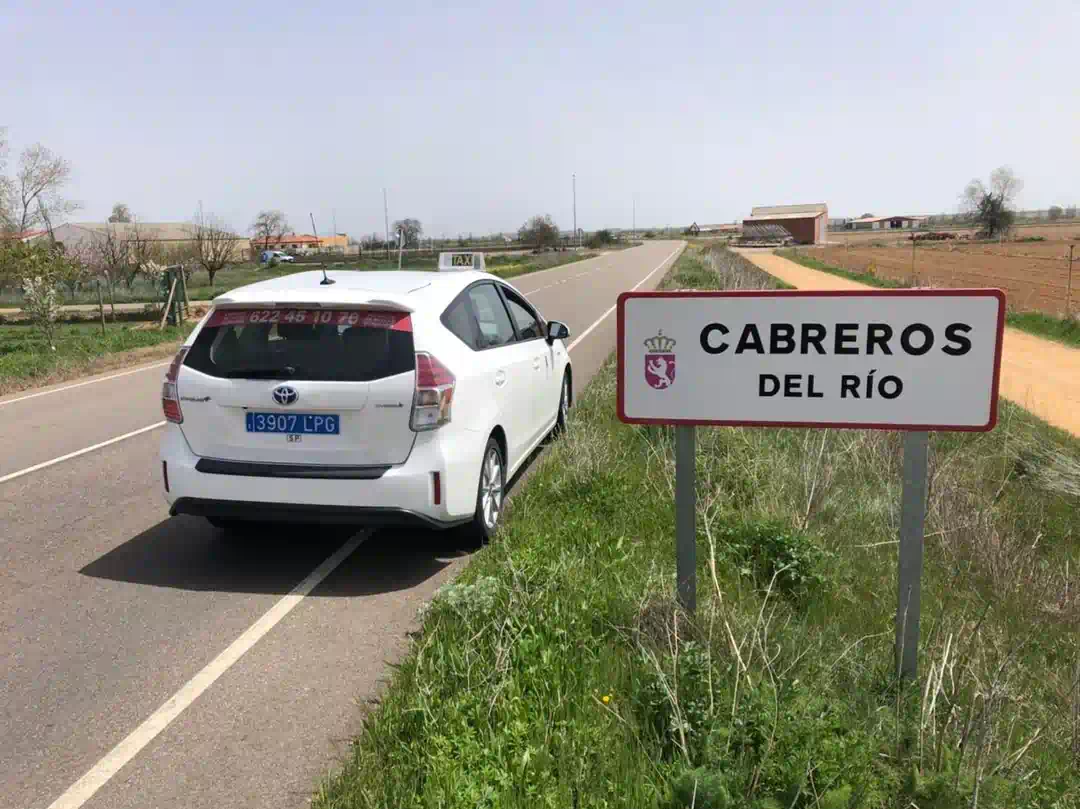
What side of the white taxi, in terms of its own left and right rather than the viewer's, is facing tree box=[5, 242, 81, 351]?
left

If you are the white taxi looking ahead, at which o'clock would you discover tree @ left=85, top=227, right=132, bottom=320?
The tree is roughly at 10 o'clock from the white taxi.

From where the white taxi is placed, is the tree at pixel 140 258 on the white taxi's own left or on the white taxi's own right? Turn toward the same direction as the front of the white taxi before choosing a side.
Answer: on the white taxi's own left

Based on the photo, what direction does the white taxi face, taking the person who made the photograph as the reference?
facing away from the viewer and to the right of the viewer

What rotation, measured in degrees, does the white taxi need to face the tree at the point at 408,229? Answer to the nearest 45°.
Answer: approximately 45° to its left
